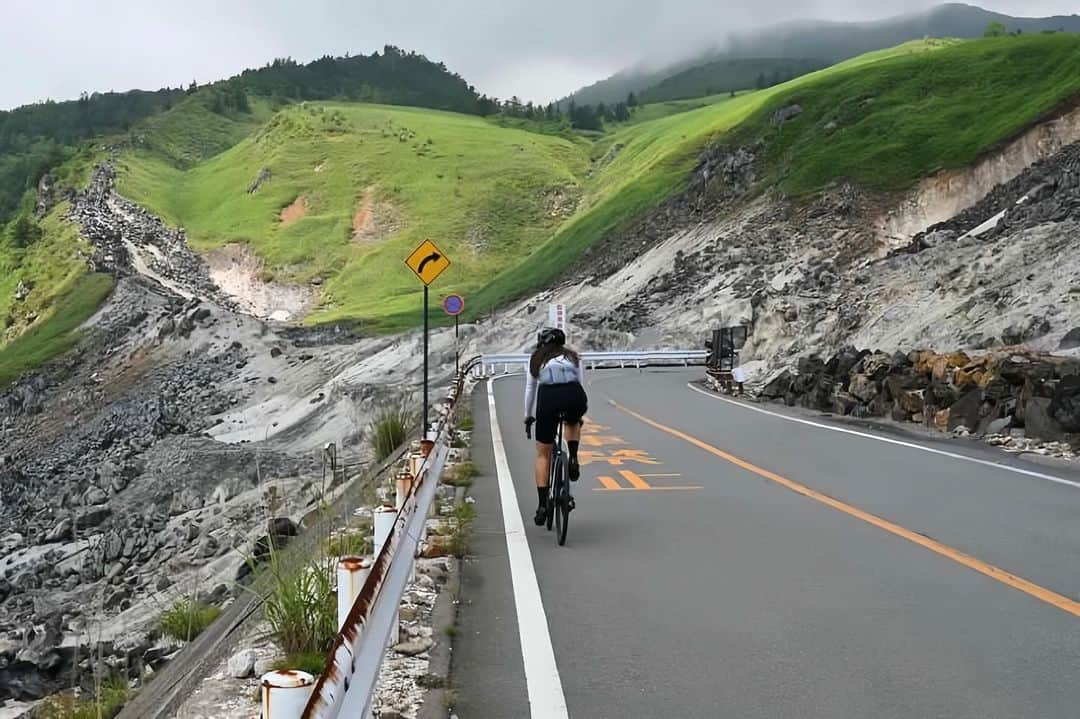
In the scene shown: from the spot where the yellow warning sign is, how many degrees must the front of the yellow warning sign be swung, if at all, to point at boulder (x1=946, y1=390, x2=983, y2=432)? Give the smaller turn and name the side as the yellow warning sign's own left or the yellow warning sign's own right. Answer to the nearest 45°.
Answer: approximately 90° to the yellow warning sign's own left

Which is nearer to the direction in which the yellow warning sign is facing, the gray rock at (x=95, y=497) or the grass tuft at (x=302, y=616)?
the grass tuft

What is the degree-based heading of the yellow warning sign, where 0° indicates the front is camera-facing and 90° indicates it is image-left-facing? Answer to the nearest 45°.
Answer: approximately 0°

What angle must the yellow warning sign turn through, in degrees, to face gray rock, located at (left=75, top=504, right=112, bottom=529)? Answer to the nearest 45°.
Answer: approximately 135° to its right

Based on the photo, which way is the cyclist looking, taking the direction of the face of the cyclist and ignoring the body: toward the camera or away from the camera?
away from the camera

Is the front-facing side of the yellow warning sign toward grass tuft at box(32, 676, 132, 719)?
yes

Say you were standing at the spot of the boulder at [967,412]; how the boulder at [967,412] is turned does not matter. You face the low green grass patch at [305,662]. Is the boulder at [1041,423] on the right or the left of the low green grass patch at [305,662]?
left

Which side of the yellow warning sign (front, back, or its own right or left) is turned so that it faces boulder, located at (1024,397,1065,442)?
left

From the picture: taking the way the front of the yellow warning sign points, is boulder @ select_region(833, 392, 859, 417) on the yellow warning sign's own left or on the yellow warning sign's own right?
on the yellow warning sign's own left

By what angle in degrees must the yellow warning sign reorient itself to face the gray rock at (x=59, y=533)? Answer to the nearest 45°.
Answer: approximately 135° to its right
